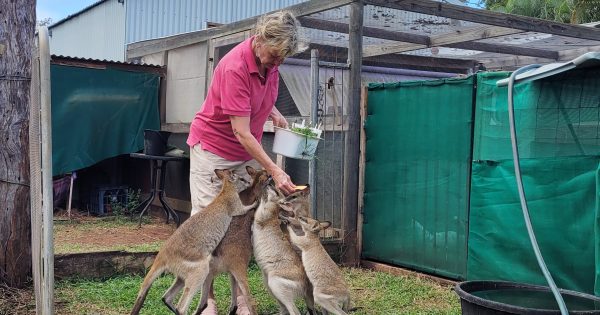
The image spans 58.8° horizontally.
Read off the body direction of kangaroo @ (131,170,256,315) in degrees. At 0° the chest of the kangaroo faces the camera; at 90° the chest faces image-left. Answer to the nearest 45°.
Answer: approximately 270°

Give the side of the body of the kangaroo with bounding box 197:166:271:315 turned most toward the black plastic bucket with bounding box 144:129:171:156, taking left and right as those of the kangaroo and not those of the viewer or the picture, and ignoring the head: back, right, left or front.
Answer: left

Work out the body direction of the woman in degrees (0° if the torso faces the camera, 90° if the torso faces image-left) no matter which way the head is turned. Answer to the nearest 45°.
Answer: approximately 315°

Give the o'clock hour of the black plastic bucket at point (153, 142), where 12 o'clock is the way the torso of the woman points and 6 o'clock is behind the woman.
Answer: The black plastic bucket is roughly at 7 o'clock from the woman.

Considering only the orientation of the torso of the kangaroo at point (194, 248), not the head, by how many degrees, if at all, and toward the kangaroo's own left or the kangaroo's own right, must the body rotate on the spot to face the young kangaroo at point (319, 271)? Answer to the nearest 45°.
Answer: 0° — it already faces it

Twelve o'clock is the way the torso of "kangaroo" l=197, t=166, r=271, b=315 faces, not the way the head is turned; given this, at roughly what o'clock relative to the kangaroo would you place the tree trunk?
The tree trunk is roughly at 7 o'clock from the kangaroo.

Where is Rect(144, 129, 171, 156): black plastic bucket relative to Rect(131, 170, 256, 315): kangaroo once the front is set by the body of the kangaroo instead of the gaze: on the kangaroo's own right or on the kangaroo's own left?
on the kangaroo's own left

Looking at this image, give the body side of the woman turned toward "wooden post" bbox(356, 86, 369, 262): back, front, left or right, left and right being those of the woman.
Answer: left

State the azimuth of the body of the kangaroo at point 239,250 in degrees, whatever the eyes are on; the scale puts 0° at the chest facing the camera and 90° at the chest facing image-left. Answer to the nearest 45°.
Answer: approximately 270°

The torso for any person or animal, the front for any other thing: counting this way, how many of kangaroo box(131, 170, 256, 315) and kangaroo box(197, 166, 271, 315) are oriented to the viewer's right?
2

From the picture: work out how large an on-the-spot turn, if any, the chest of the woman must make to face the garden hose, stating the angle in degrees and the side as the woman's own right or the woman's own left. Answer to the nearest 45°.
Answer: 0° — they already face it

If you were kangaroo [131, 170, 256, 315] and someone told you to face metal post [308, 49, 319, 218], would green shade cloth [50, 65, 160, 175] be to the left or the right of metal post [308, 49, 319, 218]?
left

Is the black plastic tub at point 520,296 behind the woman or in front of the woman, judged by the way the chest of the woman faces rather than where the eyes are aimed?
in front

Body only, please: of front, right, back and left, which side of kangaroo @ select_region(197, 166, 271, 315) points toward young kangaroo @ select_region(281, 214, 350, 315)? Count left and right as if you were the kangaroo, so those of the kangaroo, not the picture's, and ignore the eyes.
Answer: front
